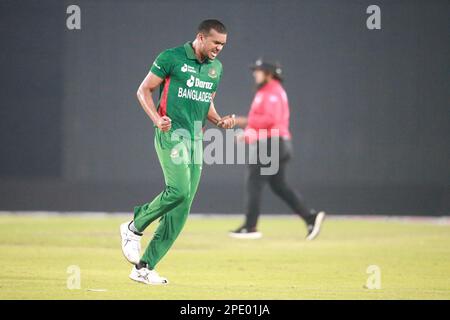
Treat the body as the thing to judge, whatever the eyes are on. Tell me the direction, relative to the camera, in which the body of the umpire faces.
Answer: to the viewer's left

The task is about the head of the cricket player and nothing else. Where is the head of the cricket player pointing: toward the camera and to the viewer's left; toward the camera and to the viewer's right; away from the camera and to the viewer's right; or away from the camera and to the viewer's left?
toward the camera and to the viewer's right

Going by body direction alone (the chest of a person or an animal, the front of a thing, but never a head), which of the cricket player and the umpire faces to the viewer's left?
the umpire

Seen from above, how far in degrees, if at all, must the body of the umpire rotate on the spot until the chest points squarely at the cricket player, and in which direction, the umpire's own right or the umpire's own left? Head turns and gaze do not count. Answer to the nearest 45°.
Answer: approximately 90° to the umpire's own left

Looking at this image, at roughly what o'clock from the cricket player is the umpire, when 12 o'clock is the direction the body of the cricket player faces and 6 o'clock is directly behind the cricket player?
The umpire is roughly at 8 o'clock from the cricket player.

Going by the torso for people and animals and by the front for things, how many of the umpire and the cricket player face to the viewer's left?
1

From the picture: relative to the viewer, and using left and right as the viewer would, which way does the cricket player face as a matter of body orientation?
facing the viewer and to the right of the viewer
